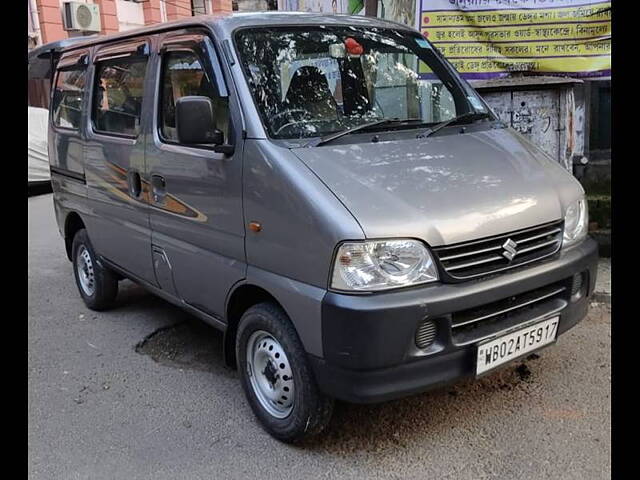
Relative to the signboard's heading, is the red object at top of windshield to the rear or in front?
in front

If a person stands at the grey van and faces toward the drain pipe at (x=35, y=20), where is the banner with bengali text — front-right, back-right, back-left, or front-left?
front-right

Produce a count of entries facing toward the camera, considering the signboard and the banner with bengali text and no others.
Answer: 2

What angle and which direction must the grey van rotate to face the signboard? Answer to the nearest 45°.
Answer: approximately 135° to its left

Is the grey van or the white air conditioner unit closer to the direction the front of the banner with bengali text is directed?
the grey van

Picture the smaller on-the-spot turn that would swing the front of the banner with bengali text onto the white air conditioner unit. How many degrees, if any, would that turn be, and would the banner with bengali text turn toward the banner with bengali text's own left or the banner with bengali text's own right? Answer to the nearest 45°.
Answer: approximately 135° to the banner with bengali text's own right

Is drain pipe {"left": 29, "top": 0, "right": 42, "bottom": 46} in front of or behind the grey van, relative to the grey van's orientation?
behind

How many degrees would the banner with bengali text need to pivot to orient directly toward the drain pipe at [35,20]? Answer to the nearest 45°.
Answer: approximately 135° to its right

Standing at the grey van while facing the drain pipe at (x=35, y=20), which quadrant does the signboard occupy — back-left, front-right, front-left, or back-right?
front-right

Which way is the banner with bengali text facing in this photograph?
toward the camera

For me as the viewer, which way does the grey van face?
facing the viewer and to the right of the viewer

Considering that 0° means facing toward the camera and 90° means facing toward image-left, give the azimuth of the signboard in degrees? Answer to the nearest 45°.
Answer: approximately 0°
